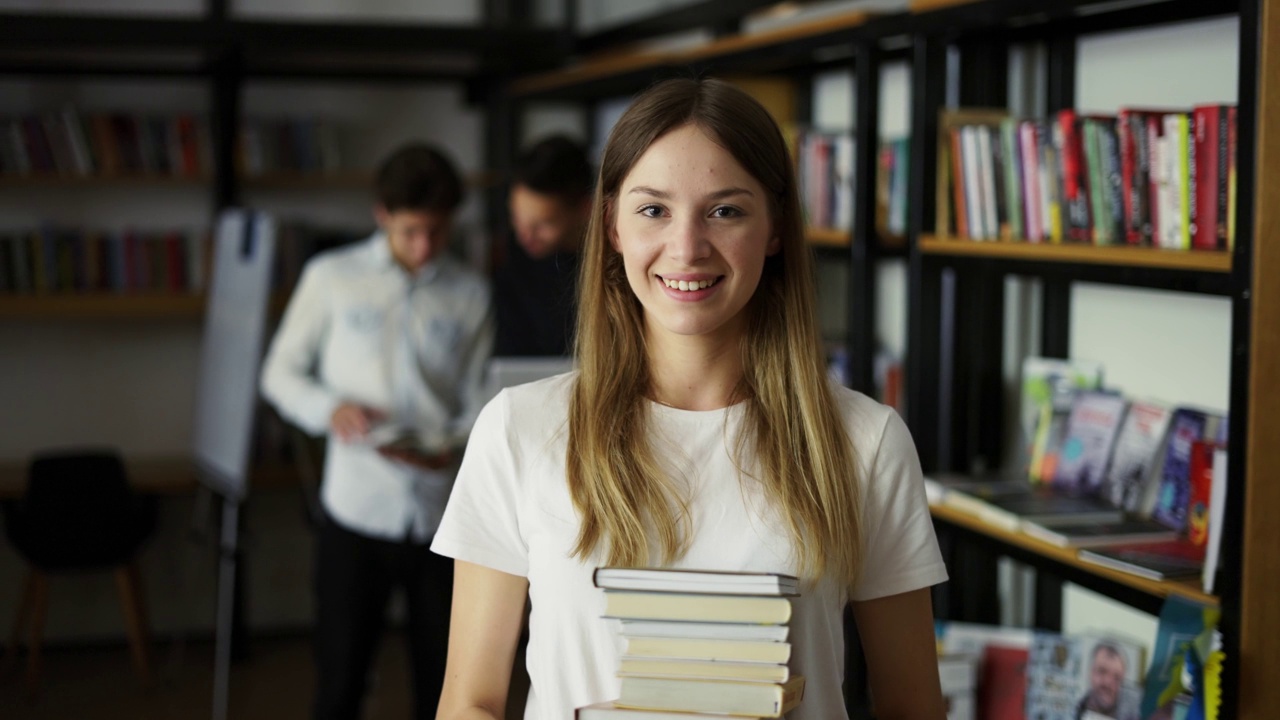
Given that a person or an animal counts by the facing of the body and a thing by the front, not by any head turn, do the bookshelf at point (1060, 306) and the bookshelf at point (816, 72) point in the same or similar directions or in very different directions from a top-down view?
same or similar directions

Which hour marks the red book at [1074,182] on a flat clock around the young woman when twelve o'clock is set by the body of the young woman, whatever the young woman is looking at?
The red book is roughly at 7 o'clock from the young woman.

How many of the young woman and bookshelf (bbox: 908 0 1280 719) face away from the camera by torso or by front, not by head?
0

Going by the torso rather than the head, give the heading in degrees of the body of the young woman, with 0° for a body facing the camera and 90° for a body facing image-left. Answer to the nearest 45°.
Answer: approximately 0°

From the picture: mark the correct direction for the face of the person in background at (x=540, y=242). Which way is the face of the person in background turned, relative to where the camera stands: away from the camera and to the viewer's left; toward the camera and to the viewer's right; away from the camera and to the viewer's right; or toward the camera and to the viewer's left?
toward the camera and to the viewer's left

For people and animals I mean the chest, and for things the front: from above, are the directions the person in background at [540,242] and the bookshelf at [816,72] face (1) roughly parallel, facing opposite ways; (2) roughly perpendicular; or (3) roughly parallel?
roughly parallel

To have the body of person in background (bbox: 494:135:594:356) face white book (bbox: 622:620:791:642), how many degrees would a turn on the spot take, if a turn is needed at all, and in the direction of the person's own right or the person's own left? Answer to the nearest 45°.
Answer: approximately 45° to the person's own left

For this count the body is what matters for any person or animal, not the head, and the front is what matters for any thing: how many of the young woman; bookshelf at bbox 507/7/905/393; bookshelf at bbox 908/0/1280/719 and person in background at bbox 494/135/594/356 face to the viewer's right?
0

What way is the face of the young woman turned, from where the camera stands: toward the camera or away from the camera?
toward the camera

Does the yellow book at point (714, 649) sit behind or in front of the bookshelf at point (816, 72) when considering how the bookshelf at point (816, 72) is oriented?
in front
